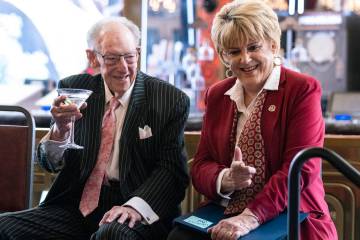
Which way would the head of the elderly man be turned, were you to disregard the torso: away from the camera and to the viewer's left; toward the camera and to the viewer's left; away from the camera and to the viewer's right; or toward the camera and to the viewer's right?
toward the camera and to the viewer's right

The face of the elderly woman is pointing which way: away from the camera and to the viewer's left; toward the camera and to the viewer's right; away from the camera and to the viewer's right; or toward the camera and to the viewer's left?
toward the camera and to the viewer's left

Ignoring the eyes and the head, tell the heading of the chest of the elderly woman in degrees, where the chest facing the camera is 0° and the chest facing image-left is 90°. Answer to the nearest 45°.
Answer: approximately 45°

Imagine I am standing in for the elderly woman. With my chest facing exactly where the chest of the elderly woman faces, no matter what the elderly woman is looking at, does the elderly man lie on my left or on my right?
on my right

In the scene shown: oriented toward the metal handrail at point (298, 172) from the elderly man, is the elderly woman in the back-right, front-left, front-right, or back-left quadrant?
front-left
